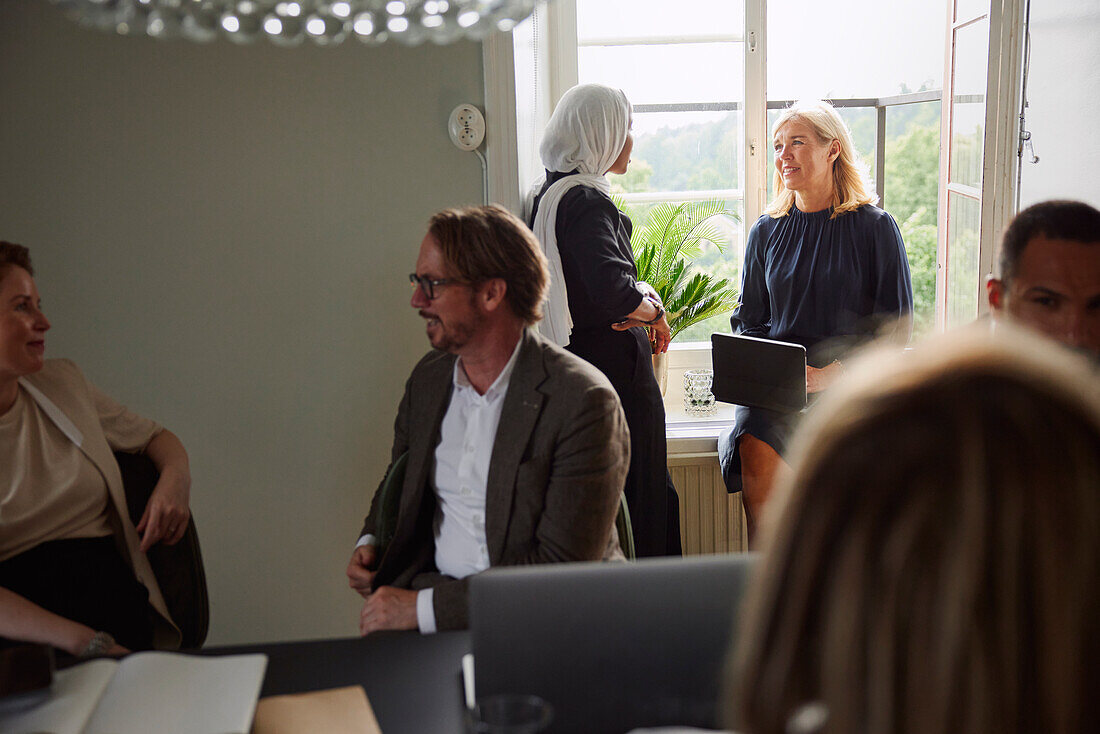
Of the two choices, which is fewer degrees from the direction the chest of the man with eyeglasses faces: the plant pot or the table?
the table

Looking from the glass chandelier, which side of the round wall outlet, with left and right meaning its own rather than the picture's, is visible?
front

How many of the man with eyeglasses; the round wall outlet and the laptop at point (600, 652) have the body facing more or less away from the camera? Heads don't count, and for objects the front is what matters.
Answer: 1

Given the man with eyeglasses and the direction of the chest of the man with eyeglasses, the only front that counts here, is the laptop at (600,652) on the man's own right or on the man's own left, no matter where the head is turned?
on the man's own left

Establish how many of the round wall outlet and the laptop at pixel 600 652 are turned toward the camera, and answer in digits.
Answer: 1

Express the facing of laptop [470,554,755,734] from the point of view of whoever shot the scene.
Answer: facing away from the viewer

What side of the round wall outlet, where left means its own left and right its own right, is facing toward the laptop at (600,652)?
front

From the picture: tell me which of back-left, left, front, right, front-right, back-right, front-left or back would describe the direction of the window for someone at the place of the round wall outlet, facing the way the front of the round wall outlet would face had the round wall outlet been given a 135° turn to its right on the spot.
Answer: right

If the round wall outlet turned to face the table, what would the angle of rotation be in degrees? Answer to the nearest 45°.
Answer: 0° — it already faces it

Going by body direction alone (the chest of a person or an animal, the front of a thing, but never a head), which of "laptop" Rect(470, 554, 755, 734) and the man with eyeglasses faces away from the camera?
the laptop

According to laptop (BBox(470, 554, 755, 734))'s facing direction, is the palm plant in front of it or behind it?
in front

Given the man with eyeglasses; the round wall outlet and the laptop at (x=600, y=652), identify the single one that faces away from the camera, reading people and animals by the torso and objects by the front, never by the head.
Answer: the laptop

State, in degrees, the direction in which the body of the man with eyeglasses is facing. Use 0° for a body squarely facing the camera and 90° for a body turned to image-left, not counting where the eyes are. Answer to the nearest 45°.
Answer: approximately 45°

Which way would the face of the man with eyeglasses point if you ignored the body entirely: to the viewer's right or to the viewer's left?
to the viewer's left

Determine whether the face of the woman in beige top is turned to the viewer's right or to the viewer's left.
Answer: to the viewer's right

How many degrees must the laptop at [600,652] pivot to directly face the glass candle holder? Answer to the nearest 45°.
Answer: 0° — it already faces it

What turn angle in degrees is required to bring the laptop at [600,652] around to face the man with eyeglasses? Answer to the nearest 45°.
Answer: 0° — it already faces them
